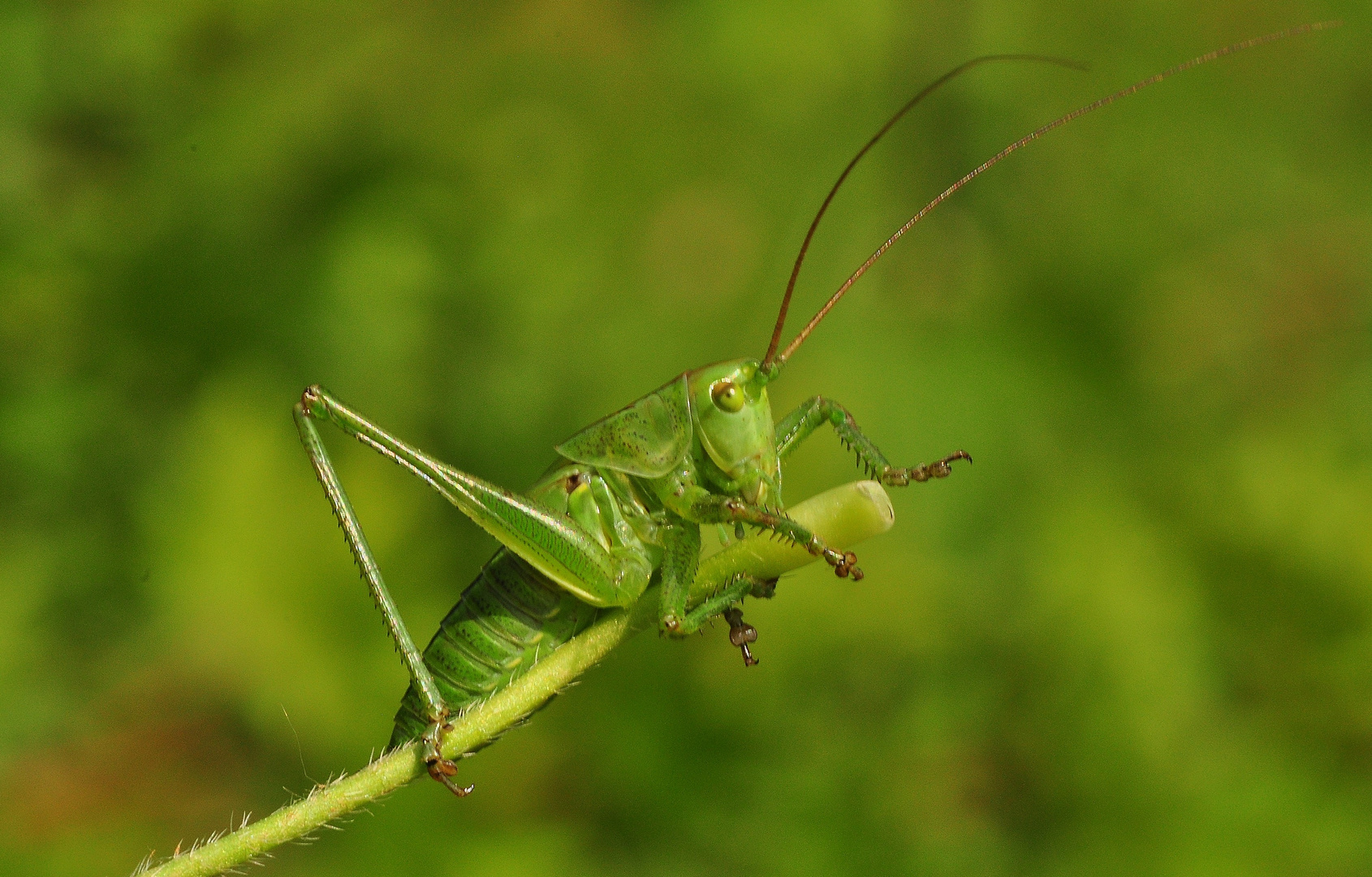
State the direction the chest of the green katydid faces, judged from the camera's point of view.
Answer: to the viewer's right
